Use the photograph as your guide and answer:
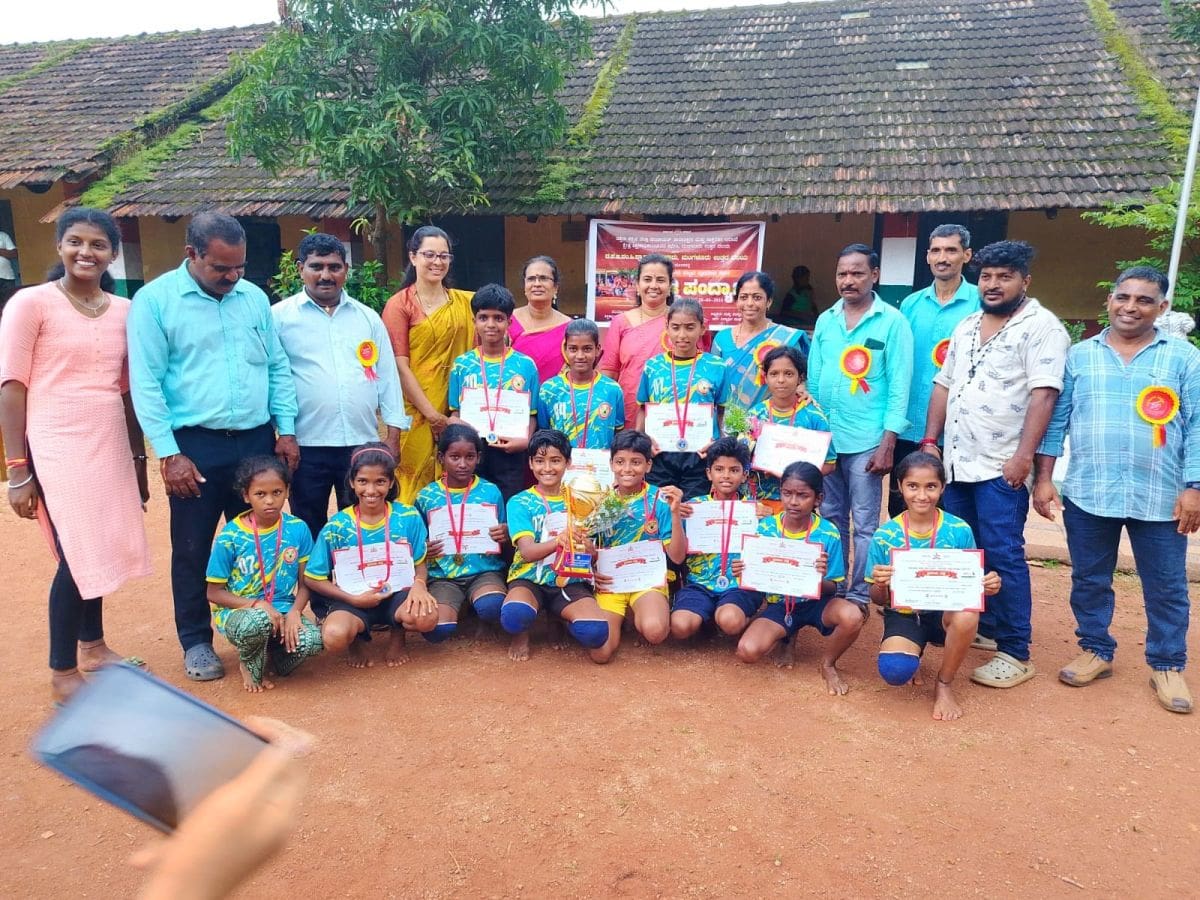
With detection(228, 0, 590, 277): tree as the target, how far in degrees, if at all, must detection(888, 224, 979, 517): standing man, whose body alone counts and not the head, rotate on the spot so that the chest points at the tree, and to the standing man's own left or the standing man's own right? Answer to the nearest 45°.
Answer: approximately 135° to the standing man's own right

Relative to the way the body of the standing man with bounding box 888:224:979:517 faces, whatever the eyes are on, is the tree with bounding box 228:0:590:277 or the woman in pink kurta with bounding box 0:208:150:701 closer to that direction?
the woman in pink kurta

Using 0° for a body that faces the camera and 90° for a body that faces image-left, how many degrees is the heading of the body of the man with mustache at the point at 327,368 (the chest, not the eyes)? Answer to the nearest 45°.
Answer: approximately 0°

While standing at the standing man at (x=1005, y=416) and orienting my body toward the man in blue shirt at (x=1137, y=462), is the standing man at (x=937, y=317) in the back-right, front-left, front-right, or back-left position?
back-left

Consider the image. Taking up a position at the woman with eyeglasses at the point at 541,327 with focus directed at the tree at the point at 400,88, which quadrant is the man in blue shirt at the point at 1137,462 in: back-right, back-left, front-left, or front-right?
back-right

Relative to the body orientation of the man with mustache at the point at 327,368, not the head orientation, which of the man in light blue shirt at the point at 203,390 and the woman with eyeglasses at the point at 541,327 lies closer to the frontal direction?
the man in light blue shirt

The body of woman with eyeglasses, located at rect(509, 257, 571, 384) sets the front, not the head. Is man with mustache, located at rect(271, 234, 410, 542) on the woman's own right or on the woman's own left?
on the woman's own right

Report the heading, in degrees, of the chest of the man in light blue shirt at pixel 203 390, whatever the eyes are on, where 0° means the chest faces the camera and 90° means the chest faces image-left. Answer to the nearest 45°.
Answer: approximately 315°

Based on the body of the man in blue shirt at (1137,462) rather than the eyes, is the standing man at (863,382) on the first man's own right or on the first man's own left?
on the first man's own right

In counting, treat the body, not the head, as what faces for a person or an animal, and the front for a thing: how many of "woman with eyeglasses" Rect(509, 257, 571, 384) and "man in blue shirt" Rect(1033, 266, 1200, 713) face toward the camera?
2
